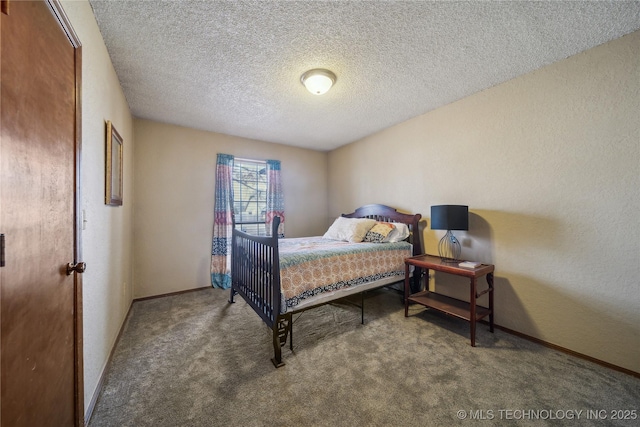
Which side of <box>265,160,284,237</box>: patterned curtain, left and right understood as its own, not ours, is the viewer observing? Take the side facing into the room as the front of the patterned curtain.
front

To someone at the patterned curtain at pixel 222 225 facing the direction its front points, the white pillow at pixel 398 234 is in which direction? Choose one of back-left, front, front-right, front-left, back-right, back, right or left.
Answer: front-left

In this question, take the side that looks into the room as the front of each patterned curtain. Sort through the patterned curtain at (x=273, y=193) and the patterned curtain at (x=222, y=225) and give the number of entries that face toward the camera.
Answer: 2

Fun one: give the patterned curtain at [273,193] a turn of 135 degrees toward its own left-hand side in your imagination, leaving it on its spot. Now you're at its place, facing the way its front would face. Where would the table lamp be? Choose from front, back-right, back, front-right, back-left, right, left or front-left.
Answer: right

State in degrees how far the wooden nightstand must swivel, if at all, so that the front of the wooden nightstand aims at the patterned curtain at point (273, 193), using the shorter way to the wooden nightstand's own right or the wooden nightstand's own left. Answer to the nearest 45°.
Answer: approximately 45° to the wooden nightstand's own right

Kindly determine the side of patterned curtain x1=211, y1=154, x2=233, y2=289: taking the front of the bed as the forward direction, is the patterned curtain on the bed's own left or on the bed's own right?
on the bed's own right

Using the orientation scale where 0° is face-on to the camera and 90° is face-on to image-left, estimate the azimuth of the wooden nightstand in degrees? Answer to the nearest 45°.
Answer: approximately 45°

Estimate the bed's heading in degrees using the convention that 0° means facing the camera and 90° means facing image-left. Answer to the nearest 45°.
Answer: approximately 45°

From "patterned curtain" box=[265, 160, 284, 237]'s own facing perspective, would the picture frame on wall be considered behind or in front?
in front

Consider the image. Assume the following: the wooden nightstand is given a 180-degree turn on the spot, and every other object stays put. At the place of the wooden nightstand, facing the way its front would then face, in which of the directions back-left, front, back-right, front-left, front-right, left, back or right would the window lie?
back-left

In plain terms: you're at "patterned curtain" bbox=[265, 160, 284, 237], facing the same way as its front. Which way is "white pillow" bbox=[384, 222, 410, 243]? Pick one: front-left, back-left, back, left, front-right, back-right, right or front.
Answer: front-left

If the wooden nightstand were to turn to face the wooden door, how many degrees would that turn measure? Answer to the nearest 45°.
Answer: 0° — it already faces it

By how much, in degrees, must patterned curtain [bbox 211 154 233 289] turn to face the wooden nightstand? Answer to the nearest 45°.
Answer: approximately 45° to its left

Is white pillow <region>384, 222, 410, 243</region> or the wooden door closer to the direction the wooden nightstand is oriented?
the wooden door

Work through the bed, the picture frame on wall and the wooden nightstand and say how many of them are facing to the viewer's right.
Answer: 1

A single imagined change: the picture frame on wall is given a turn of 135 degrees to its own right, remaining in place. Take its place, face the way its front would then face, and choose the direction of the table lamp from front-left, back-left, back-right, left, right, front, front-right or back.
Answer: left

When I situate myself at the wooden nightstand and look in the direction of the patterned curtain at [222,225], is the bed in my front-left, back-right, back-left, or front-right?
front-left
